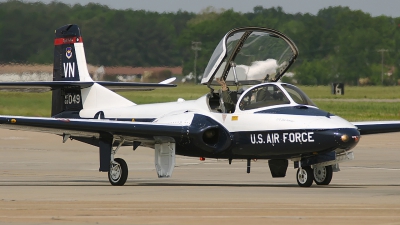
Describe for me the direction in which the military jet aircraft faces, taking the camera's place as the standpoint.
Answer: facing the viewer and to the right of the viewer
